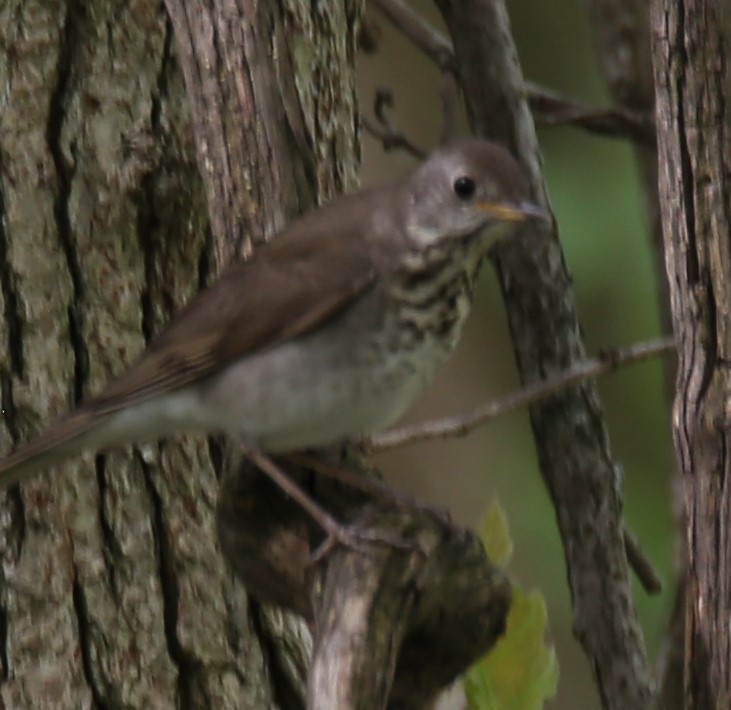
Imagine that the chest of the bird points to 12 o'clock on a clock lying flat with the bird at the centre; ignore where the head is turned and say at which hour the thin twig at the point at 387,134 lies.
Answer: The thin twig is roughly at 10 o'clock from the bird.

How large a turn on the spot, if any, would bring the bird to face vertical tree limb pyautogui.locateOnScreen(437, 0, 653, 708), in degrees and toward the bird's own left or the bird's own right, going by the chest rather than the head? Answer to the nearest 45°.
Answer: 0° — it already faces it

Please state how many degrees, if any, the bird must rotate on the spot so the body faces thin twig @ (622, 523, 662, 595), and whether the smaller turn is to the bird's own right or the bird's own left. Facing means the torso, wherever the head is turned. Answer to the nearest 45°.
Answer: approximately 45° to the bird's own left

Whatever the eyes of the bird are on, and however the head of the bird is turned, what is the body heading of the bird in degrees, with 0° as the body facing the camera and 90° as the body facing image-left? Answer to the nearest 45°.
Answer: approximately 270°

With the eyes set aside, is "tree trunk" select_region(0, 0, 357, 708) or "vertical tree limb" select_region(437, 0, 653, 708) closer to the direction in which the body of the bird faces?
the vertical tree limb

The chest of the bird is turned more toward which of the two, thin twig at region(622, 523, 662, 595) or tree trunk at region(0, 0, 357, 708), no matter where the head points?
the thin twig
